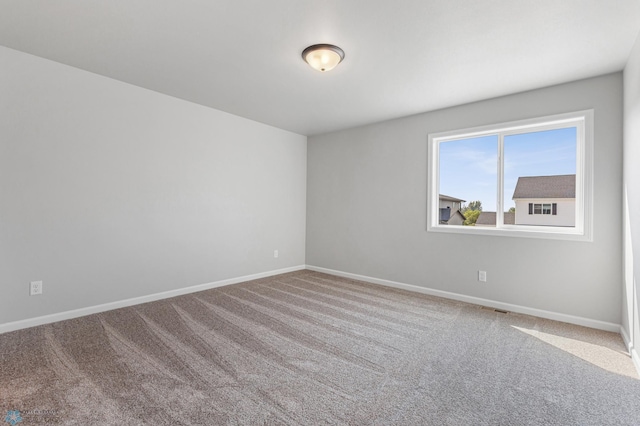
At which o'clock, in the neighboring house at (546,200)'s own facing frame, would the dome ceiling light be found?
The dome ceiling light is roughly at 1 o'clock from the neighboring house.

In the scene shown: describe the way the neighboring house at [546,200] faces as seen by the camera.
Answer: facing the viewer

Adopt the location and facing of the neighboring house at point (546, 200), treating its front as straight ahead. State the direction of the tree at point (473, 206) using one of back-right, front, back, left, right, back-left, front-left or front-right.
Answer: right

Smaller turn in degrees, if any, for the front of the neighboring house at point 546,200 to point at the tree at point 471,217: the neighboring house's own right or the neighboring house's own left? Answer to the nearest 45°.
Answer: approximately 90° to the neighboring house's own right

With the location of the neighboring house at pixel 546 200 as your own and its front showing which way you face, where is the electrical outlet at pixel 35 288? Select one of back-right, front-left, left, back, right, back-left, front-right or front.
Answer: front-right

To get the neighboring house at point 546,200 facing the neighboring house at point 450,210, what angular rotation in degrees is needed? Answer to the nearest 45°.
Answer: approximately 90° to its right
